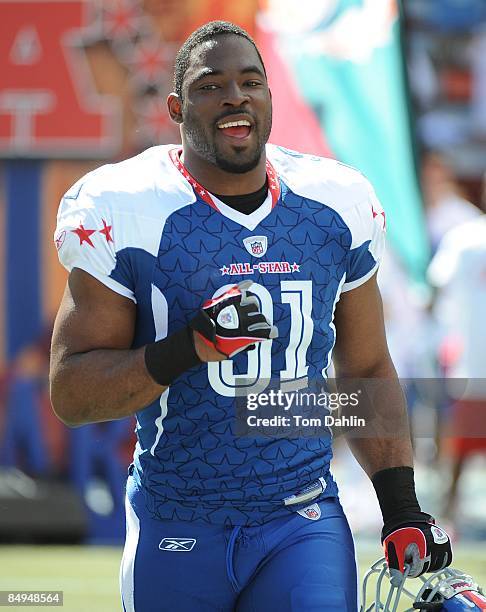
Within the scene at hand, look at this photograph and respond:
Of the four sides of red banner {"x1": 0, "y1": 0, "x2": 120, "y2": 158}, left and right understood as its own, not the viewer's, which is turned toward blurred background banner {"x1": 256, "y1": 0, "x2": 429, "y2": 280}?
left

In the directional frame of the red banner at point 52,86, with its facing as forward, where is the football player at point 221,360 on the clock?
The football player is roughly at 12 o'clock from the red banner.

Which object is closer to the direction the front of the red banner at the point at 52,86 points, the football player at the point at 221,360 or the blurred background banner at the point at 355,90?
the football player

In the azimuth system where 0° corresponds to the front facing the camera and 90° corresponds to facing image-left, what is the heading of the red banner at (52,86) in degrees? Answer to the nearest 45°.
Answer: approximately 0°
